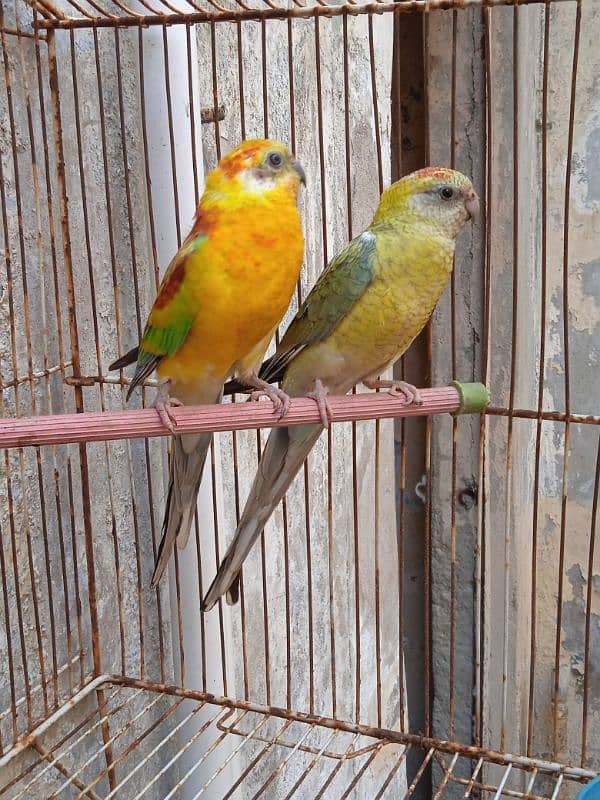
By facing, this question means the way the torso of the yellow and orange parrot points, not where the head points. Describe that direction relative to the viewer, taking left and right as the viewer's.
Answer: facing the viewer and to the right of the viewer
